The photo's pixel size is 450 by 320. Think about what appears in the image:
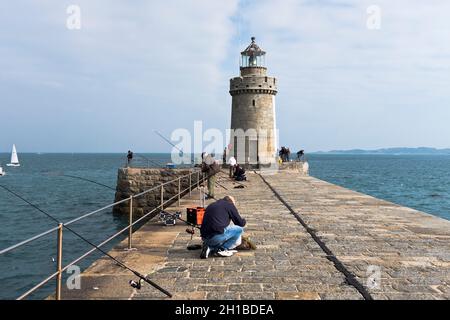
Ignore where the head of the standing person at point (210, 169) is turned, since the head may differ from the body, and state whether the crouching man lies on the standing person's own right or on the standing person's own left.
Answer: on the standing person's own left

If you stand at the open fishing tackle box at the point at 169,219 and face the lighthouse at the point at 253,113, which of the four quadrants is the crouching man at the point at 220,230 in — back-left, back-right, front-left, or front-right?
back-right

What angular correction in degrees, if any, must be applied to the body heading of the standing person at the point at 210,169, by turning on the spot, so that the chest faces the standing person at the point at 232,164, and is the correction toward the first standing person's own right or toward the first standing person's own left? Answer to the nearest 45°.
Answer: approximately 90° to the first standing person's own right

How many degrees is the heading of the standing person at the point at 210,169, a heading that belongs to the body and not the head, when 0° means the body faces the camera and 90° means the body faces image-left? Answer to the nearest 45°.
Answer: approximately 90°
